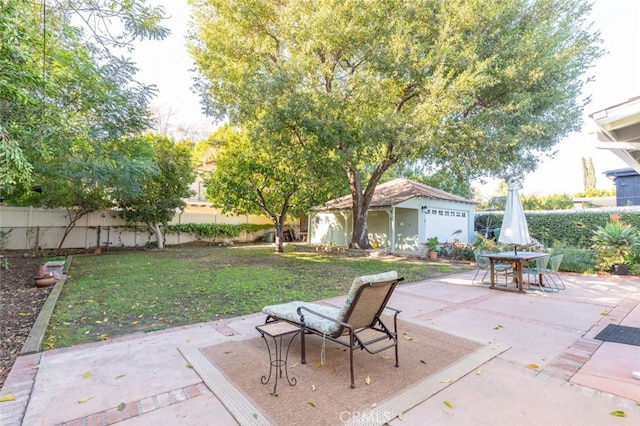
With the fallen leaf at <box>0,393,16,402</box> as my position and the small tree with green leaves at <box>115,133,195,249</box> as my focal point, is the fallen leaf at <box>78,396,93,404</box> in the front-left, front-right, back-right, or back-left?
back-right

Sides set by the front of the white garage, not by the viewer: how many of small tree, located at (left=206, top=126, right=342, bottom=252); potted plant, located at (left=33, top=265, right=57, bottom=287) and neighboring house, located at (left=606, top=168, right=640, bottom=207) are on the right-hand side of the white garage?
2

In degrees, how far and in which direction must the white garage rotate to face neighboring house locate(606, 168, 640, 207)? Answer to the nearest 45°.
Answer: approximately 45° to its left

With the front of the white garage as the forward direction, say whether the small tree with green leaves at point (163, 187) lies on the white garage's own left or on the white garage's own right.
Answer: on the white garage's own right

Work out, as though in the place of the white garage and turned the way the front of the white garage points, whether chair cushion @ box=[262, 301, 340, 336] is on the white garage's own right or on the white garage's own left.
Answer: on the white garage's own right
